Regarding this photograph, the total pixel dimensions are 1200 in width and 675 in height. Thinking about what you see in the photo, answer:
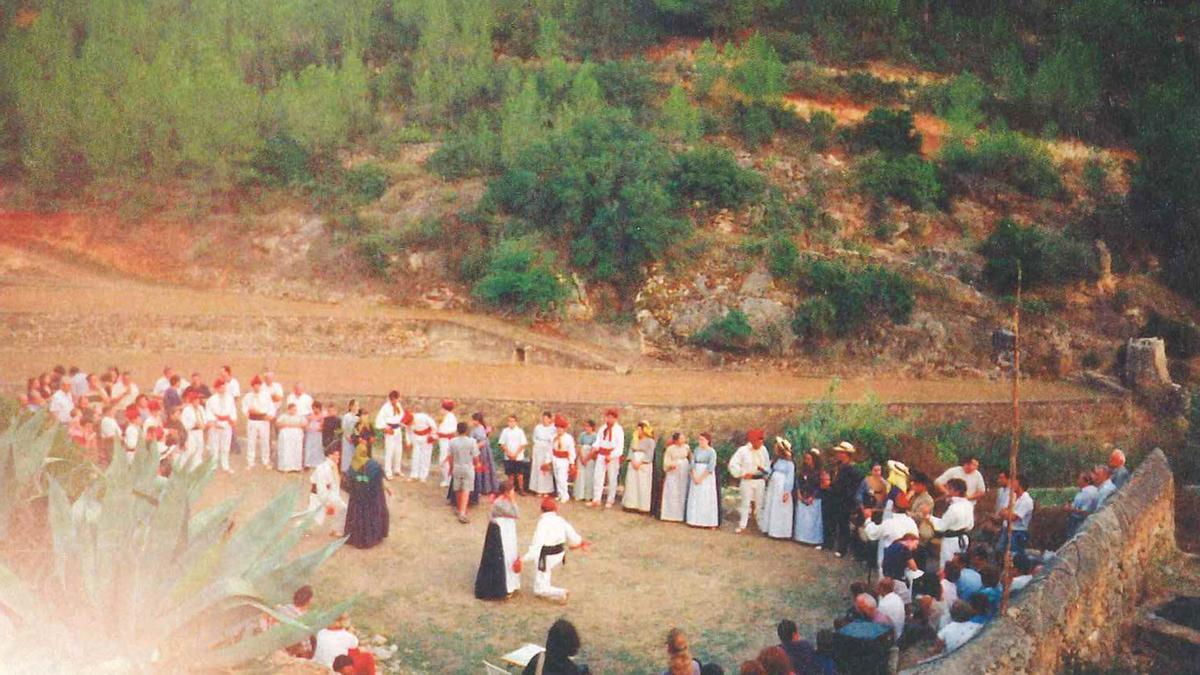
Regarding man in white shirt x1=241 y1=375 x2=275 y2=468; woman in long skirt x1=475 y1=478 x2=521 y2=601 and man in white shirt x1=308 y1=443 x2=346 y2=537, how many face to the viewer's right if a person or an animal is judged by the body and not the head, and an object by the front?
2

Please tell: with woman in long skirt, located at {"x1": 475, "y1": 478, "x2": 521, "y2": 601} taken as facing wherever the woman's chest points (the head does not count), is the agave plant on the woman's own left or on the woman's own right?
on the woman's own right

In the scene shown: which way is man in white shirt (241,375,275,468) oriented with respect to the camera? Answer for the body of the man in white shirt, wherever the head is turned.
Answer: toward the camera

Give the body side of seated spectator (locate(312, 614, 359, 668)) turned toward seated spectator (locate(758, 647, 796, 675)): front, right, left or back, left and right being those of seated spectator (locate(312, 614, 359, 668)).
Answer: right

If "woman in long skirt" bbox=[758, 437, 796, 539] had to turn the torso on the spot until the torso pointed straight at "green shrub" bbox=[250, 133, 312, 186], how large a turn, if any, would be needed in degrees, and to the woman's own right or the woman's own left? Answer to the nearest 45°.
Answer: approximately 90° to the woman's own right

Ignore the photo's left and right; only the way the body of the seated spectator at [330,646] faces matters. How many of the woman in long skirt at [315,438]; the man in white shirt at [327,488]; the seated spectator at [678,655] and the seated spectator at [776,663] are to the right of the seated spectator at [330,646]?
2

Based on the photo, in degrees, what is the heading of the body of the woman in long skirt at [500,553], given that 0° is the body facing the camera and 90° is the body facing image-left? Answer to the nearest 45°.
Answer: approximately 270°

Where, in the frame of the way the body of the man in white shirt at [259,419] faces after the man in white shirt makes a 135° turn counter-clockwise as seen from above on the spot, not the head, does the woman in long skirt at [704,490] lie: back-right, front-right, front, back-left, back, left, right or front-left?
right

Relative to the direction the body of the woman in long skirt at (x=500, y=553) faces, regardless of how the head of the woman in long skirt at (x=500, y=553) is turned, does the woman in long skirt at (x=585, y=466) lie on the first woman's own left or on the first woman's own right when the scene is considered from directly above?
on the first woman's own left

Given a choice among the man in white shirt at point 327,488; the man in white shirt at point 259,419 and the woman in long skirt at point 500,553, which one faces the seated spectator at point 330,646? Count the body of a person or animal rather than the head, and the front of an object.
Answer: the man in white shirt at point 259,419

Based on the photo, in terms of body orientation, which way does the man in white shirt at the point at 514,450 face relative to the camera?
toward the camera

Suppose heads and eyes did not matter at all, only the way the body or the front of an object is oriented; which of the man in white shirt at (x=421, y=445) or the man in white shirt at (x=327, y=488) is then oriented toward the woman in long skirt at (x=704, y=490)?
the man in white shirt at (x=327, y=488)

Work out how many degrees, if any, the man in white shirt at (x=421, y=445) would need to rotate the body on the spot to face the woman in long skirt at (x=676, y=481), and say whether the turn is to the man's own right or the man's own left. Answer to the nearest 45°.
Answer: approximately 90° to the man's own left

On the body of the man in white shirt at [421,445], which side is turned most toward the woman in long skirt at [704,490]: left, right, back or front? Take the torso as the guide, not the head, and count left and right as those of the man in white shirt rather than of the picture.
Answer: left

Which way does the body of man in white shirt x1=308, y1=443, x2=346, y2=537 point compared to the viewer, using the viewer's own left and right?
facing to the right of the viewer

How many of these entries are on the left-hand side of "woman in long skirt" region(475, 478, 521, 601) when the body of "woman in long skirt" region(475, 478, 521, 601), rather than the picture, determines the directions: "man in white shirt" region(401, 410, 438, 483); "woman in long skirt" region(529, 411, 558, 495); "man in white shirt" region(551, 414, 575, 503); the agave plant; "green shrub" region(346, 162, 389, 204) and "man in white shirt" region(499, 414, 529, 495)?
5
